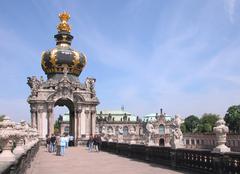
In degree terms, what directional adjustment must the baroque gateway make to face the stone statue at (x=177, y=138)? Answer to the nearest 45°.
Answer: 0° — it already faces it

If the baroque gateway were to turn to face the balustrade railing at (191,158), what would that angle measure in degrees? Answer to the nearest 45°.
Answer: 0° — it already faces it

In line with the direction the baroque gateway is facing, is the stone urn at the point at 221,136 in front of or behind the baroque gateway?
in front

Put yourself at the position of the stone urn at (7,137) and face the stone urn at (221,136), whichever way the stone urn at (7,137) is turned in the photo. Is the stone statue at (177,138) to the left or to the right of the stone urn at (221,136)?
left

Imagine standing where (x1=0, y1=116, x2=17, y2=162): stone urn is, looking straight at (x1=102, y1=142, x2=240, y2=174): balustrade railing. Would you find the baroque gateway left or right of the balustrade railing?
left

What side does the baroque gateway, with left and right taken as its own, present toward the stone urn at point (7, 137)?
front

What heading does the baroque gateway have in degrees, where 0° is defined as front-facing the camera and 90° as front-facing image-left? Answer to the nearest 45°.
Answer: approximately 0°
